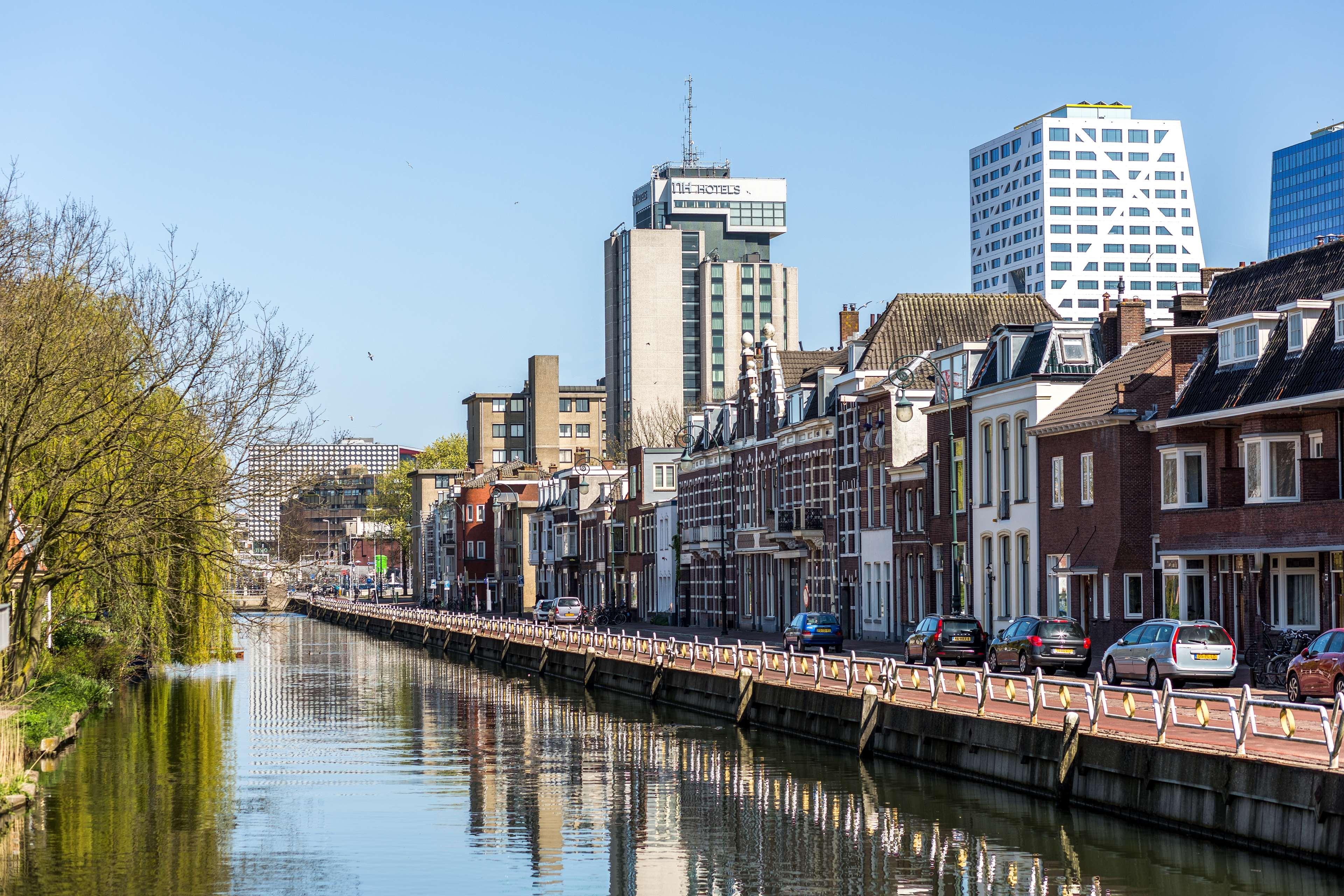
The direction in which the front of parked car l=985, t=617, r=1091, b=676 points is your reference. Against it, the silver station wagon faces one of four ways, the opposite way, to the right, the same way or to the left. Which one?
the same way

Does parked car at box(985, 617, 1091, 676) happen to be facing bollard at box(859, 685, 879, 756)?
no

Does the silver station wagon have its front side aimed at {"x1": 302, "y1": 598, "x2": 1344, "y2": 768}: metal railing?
no

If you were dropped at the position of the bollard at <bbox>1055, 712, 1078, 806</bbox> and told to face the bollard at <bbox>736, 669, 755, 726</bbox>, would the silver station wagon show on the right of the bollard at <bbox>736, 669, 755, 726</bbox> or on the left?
right

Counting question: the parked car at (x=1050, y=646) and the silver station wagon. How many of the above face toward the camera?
0

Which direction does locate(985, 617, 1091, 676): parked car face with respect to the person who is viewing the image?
facing away from the viewer and to the left of the viewer

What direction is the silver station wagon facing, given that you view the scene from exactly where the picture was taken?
facing away from the viewer and to the left of the viewer

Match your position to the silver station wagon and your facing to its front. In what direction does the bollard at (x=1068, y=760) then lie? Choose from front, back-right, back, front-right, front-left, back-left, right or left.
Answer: back-left

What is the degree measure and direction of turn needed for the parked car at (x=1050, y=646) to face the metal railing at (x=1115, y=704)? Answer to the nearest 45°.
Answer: approximately 135° to its left

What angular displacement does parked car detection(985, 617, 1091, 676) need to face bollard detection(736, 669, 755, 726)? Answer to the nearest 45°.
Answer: approximately 45° to its left

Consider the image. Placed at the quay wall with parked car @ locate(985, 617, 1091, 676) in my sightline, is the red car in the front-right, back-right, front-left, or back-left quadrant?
front-right

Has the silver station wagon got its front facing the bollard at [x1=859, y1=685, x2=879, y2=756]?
no
